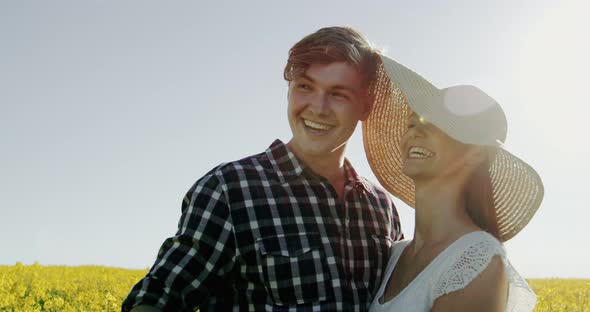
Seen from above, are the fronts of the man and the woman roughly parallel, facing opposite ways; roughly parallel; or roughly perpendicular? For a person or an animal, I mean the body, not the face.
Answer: roughly perpendicular

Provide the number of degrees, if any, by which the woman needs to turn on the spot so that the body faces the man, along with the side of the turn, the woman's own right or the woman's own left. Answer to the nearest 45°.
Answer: approximately 45° to the woman's own right

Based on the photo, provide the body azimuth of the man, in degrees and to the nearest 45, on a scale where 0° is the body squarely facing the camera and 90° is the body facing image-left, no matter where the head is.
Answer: approximately 315°

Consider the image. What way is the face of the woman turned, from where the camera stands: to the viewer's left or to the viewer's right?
to the viewer's left

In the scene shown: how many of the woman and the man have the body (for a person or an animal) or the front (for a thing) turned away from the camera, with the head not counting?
0

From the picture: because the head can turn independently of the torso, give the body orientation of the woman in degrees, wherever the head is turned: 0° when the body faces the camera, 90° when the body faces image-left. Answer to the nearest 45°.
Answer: approximately 45°

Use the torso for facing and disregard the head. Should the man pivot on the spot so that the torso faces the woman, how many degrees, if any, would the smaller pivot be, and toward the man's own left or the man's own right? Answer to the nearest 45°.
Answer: approximately 45° to the man's own left
